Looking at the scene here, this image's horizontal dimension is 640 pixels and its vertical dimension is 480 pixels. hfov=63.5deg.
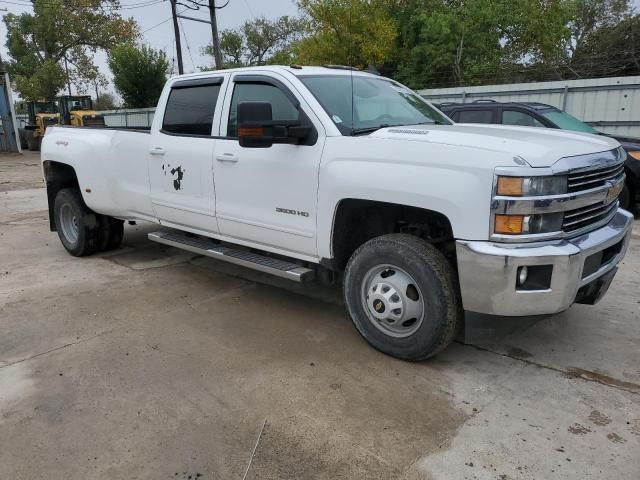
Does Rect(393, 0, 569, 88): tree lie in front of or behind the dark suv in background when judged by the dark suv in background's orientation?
behind

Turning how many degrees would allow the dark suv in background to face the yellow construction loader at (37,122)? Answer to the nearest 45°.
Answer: approximately 180°

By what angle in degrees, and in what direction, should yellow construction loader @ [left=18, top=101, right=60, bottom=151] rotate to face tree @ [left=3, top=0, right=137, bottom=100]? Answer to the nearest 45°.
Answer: approximately 135° to its right

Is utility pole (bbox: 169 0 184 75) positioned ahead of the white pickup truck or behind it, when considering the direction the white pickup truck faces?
behind

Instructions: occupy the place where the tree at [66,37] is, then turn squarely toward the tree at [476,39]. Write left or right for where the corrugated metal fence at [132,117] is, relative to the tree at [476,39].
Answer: right

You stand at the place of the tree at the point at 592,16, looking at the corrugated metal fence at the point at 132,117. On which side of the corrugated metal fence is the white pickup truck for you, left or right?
left

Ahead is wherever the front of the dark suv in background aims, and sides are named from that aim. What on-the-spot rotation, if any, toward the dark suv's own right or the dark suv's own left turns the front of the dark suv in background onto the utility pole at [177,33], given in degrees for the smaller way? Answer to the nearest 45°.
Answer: approximately 180°

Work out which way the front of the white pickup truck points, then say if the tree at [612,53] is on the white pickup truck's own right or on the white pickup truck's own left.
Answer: on the white pickup truck's own left

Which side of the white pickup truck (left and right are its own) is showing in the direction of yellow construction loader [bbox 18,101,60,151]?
back
